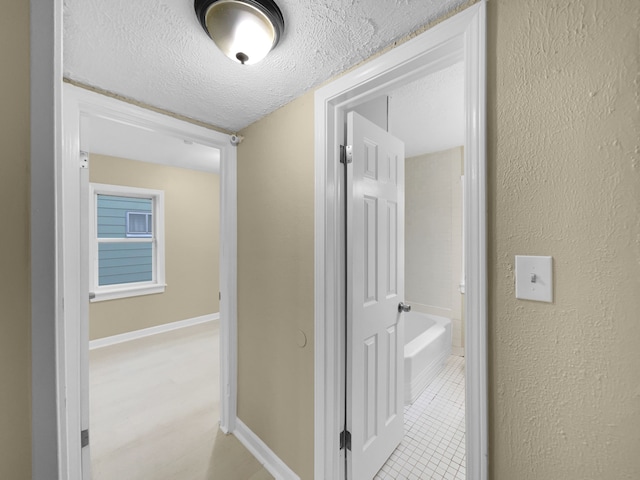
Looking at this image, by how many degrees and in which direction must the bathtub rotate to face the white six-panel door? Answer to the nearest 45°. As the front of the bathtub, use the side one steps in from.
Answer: approximately 45° to its right

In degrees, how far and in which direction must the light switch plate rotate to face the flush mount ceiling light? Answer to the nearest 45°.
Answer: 0° — it already faces it

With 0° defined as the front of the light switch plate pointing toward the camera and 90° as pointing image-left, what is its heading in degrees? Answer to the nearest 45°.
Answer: approximately 45°

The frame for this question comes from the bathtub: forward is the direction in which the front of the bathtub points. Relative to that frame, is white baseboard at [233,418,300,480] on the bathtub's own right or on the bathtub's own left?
on the bathtub's own right

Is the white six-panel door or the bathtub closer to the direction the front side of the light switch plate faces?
the white six-panel door
